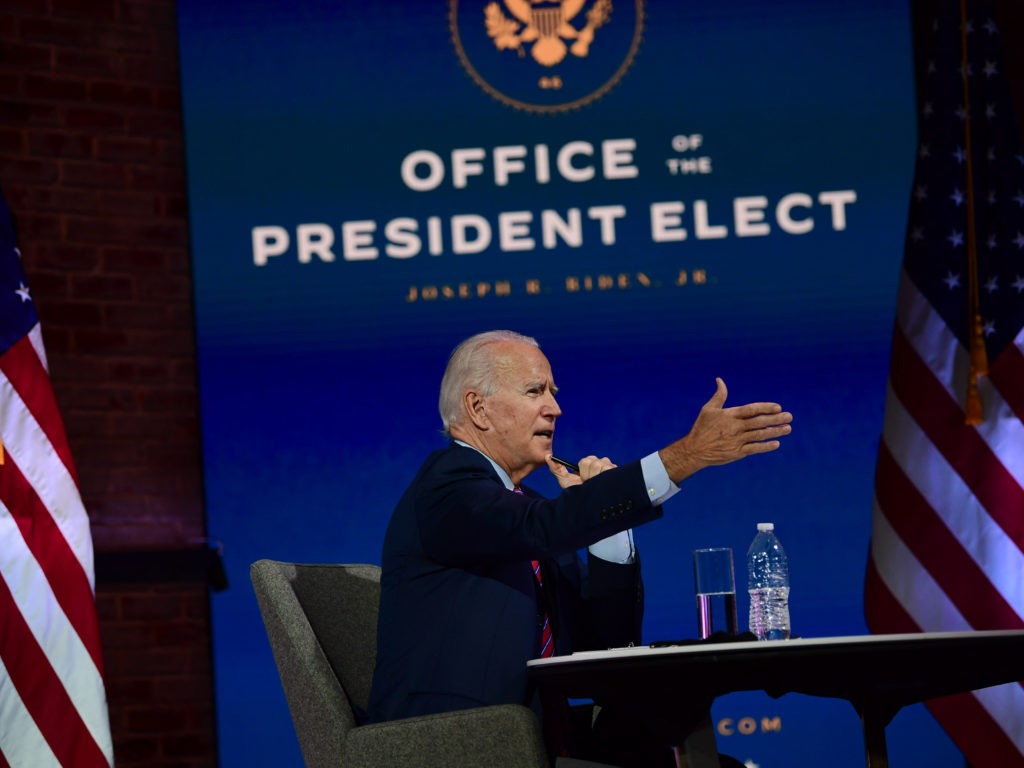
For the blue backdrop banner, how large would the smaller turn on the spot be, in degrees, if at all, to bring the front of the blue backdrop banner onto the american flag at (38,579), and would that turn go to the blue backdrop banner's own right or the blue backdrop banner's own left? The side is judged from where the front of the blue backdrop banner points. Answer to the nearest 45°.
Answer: approximately 45° to the blue backdrop banner's own right

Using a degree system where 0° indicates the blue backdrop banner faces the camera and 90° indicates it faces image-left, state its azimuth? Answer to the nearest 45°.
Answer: approximately 0°

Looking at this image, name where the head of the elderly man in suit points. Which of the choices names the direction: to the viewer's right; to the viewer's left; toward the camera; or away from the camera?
to the viewer's right

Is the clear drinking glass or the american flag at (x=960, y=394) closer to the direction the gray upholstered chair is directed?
the clear drinking glass

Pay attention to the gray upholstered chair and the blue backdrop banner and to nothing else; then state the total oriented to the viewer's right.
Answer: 1

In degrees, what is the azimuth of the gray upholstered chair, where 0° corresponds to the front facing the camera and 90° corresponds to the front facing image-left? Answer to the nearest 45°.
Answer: approximately 270°

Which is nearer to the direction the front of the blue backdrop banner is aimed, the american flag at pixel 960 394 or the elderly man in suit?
the elderly man in suit

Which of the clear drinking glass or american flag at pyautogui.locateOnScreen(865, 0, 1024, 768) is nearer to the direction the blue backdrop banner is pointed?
the clear drinking glass

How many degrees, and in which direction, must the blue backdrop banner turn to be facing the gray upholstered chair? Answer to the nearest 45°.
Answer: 0° — it already faces it

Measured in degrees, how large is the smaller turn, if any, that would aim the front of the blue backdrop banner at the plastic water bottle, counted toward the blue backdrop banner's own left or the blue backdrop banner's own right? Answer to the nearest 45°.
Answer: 0° — it already faces it

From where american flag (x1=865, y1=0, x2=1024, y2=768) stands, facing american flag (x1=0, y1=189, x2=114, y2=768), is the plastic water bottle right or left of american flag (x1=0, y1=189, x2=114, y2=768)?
left

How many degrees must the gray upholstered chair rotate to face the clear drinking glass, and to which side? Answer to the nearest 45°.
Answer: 0° — it already faces it

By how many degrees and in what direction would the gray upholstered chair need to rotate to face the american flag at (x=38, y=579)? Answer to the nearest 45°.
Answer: approximately 135° to its left

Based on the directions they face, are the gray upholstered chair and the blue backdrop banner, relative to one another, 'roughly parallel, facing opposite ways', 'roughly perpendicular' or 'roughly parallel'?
roughly perpendicular
